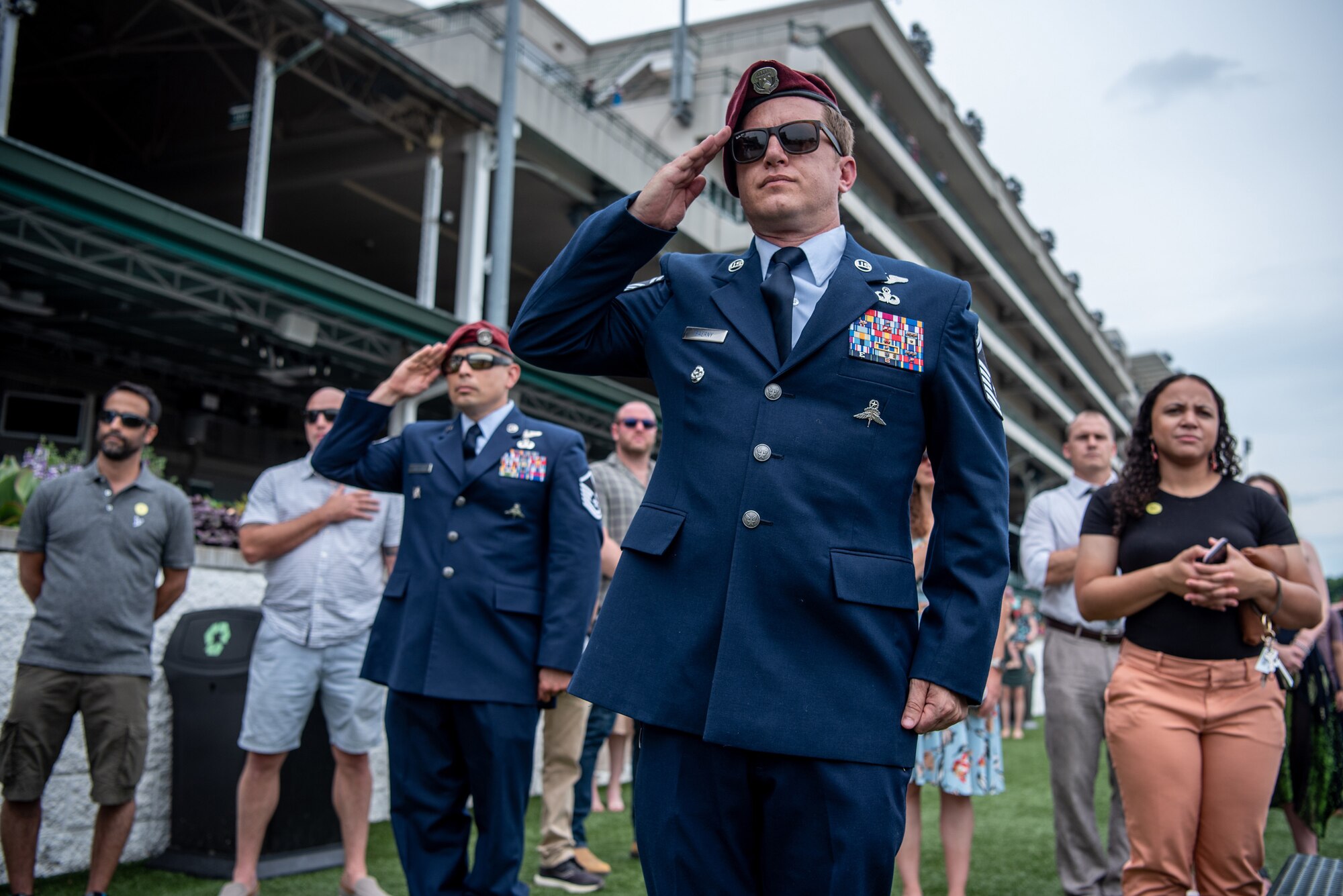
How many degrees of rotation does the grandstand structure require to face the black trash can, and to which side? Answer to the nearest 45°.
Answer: approximately 45° to its right

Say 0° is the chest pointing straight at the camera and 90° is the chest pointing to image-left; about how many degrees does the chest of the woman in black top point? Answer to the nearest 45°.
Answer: approximately 0°

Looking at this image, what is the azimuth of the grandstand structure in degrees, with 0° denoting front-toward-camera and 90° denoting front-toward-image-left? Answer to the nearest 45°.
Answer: approximately 315°

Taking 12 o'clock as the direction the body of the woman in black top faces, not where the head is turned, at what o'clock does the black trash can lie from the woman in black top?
The black trash can is roughly at 3 o'clock from the woman in black top.

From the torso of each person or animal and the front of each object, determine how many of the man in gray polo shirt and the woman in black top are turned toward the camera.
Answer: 2

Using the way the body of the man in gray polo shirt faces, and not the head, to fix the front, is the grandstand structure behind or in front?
behind

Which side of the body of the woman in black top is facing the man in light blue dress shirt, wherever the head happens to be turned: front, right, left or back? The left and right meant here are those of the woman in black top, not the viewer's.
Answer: back

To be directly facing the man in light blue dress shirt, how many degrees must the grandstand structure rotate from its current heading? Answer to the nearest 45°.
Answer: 0° — it already faces them

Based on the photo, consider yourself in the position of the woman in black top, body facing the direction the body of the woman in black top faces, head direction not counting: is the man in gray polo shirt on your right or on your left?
on your right
